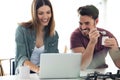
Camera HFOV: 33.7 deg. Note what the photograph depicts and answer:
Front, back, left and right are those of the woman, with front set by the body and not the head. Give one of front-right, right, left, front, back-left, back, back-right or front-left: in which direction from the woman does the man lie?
front-left

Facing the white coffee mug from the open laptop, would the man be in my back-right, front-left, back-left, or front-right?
back-right

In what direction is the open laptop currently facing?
away from the camera

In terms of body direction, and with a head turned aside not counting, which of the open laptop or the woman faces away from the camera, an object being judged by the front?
the open laptop

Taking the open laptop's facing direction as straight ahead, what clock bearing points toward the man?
The man is roughly at 1 o'clock from the open laptop.

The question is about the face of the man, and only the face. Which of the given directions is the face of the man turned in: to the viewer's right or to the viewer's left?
to the viewer's left

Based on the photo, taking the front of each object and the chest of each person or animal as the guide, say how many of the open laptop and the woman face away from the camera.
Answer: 1

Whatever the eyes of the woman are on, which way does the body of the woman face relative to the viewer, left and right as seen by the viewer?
facing the viewer and to the right of the viewer
